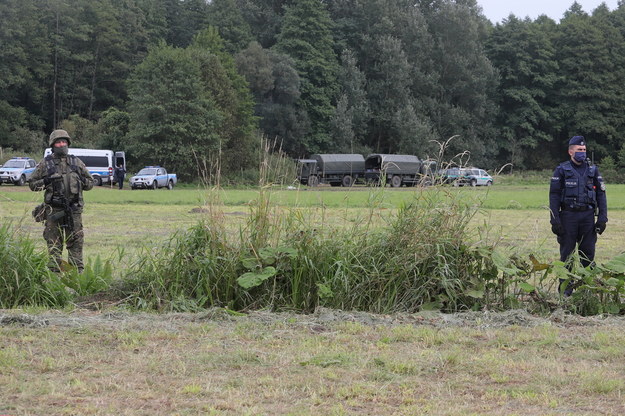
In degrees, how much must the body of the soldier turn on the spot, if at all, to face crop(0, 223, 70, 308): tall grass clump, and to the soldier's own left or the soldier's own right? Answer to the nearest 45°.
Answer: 0° — they already face it

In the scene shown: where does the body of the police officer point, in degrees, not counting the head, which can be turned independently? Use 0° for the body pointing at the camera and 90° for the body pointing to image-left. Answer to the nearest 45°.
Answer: approximately 0°

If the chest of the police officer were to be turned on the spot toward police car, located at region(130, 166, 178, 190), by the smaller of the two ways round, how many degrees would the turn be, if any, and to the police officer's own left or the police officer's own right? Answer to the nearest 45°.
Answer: approximately 135° to the police officer's own right

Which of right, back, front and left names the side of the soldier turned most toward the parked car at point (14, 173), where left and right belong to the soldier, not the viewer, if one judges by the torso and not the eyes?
back

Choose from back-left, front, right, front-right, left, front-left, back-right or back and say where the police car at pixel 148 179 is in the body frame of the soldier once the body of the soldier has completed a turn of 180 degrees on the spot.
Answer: front

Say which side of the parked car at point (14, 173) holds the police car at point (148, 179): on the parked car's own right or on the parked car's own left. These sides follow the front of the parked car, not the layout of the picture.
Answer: on the parked car's own left

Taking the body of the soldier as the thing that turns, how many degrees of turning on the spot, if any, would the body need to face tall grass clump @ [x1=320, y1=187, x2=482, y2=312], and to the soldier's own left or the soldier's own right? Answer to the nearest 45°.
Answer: approximately 45° to the soldier's own left

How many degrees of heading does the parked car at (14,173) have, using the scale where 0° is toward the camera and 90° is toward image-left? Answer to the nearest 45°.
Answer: approximately 45°

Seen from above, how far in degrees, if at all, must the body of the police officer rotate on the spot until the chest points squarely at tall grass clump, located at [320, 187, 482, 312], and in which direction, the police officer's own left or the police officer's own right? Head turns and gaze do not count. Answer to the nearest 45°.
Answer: approximately 45° to the police officer's own right

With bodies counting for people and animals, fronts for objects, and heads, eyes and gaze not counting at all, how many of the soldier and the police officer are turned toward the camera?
2

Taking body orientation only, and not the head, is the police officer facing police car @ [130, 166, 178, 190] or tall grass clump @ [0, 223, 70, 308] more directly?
the tall grass clump
